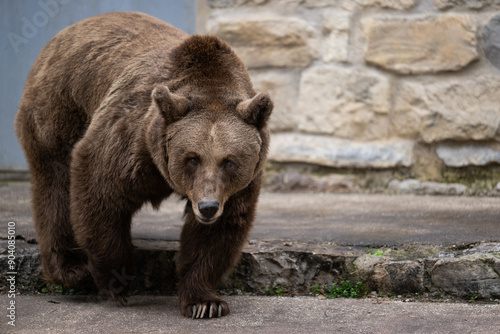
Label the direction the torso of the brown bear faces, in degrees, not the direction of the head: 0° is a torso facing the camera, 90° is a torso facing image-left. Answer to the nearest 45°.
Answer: approximately 315°

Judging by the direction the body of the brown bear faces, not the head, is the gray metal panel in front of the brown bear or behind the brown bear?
behind
